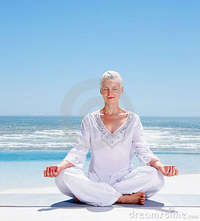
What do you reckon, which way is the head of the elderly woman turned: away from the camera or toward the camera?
toward the camera

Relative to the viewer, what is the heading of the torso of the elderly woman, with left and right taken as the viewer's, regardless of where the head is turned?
facing the viewer
